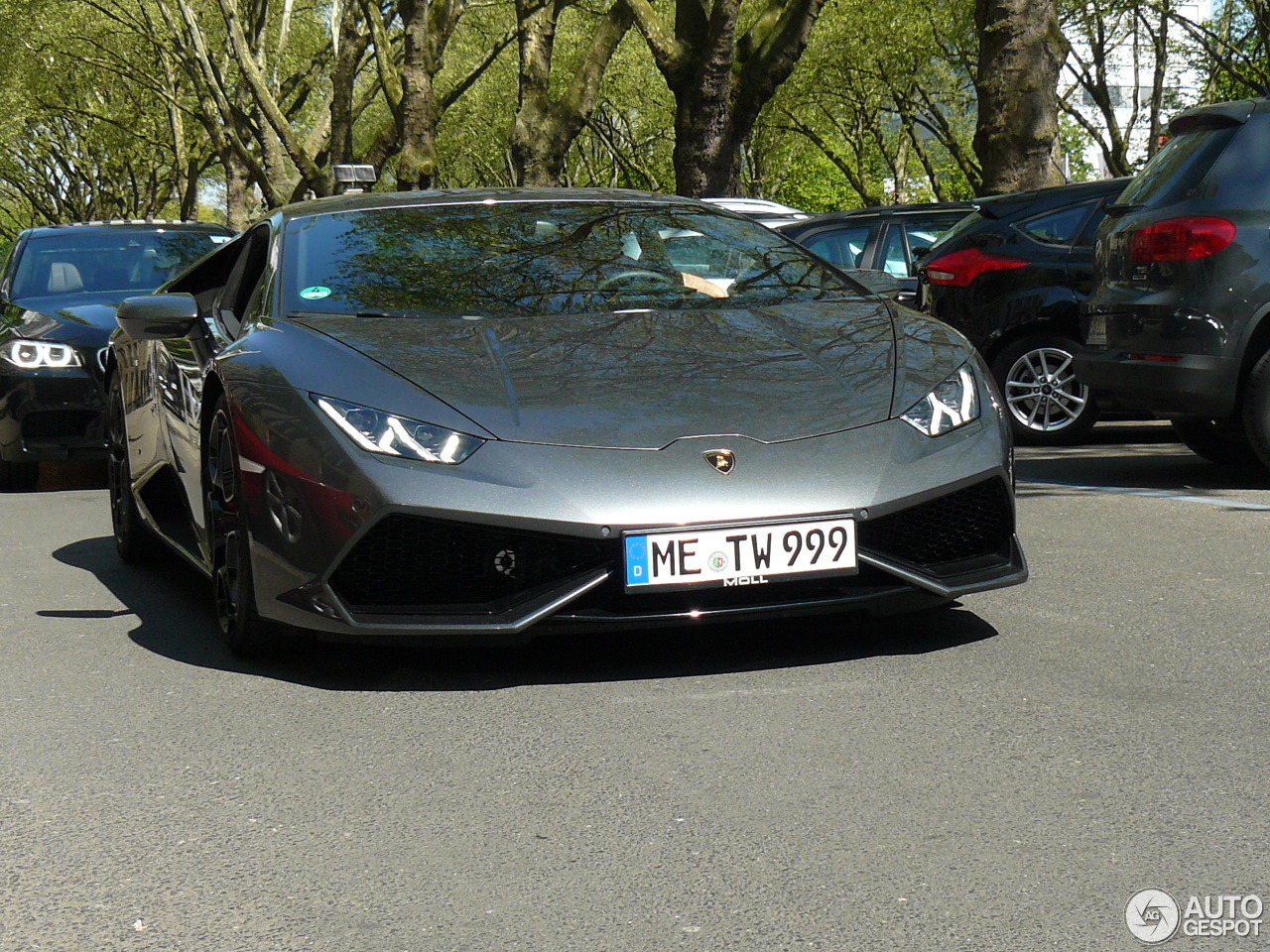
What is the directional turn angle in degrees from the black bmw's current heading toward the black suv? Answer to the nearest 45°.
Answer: approximately 45° to its left

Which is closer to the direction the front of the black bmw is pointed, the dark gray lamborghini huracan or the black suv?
the dark gray lamborghini huracan

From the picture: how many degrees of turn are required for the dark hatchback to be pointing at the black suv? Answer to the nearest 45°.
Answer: approximately 90° to its right

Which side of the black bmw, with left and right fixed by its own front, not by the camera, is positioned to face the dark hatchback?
left

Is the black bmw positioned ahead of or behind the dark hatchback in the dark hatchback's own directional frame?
behind

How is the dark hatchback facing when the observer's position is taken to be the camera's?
facing to the right of the viewer

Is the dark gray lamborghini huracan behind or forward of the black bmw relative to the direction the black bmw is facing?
forward
